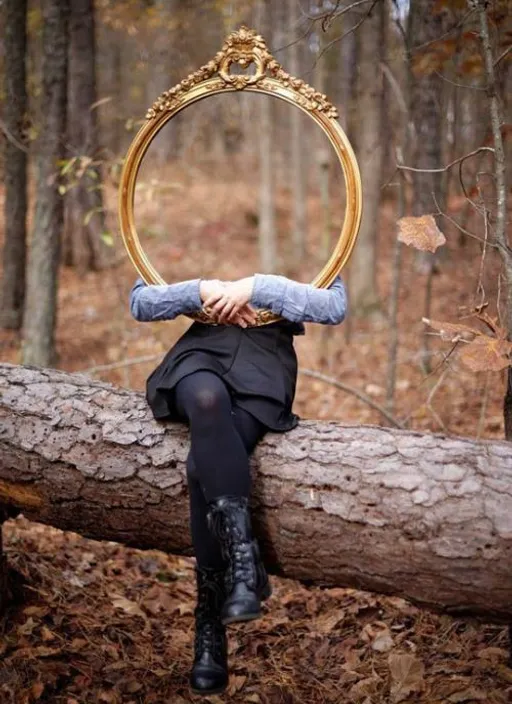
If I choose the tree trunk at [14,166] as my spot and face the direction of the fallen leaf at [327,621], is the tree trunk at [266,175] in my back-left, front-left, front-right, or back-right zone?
back-left

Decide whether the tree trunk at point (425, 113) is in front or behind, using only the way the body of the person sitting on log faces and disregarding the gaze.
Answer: behind

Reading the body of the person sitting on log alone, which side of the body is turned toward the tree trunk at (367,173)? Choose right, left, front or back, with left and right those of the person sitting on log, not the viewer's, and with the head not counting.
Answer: back

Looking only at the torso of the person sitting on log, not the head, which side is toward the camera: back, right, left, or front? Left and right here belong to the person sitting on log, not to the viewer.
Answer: front

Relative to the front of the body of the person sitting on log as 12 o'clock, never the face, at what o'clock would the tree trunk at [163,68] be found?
The tree trunk is roughly at 6 o'clock from the person sitting on log.

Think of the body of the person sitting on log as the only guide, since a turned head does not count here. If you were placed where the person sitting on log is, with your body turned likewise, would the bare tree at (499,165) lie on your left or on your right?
on your left

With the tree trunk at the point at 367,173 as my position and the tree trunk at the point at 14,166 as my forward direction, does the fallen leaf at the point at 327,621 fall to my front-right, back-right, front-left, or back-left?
front-left

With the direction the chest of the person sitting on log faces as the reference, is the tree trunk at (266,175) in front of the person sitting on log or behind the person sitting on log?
behind
